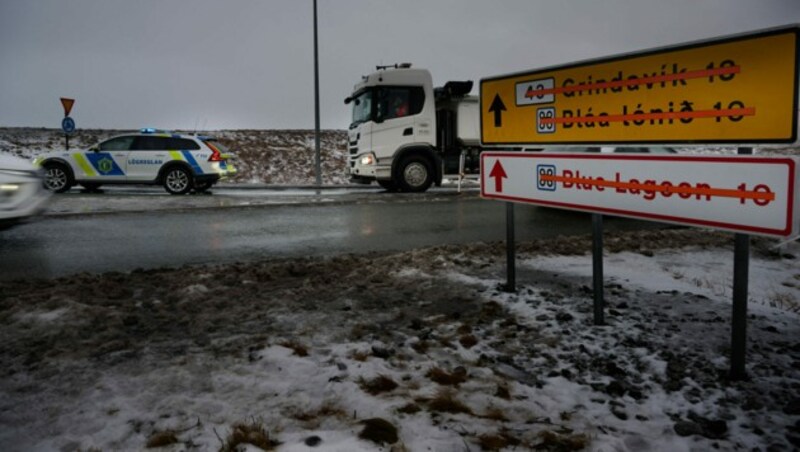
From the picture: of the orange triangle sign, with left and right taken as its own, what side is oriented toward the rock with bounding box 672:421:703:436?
front

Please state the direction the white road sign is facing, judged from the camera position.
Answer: facing the viewer and to the left of the viewer

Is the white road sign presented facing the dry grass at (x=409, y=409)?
yes

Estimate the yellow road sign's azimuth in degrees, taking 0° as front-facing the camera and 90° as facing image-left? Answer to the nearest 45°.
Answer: approximately 45°

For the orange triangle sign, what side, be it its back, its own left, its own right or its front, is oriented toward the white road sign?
front

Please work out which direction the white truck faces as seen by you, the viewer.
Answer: facing to the left of the viewer

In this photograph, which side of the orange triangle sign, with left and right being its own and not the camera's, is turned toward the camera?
front
